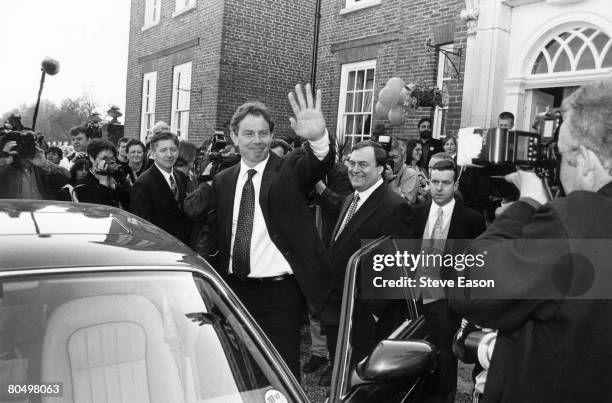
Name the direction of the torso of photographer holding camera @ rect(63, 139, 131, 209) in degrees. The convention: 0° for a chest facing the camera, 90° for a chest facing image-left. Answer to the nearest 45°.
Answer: approximately 315°

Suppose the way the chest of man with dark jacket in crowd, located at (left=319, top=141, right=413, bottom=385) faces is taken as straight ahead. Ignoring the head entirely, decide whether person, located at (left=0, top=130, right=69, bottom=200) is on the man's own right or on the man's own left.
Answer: on the man's own right

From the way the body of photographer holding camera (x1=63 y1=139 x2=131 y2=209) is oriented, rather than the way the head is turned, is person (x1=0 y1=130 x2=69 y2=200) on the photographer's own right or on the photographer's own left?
on the photographer's own right

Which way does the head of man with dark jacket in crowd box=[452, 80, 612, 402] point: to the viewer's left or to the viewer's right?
to the viewer's left

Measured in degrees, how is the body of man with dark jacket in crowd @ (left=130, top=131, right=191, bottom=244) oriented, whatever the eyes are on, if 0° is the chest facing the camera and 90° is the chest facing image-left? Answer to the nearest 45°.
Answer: approximately 315°

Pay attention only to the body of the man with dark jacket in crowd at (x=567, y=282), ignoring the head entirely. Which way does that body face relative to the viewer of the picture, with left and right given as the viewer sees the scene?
facing away from the viewer and to the left of the viewer

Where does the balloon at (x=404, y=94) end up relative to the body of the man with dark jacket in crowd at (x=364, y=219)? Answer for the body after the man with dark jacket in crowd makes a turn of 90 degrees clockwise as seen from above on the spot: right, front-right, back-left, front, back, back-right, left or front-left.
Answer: front-right

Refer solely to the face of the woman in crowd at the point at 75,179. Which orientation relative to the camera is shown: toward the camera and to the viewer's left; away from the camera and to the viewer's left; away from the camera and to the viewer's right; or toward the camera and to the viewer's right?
toward the camera and to the viewer's right

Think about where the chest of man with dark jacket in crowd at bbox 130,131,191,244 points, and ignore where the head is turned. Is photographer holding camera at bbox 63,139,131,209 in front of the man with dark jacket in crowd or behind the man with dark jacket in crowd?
behind

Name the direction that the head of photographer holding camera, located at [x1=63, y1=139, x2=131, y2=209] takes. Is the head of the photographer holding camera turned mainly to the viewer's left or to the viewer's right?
to the viewer's right

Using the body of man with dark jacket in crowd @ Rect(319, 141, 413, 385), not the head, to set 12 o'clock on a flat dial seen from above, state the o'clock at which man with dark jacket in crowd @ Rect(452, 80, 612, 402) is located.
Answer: man with dark jacket in crowd @ Rect(452, 80, 612, 402) is roughly at 10 o'clock from man with dark jacket in crowd @ Rect(319, 141, 413, 385).

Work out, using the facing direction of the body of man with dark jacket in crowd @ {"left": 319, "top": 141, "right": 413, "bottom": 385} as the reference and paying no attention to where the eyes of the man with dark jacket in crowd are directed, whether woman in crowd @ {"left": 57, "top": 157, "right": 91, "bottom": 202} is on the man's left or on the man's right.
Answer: on the man's right
